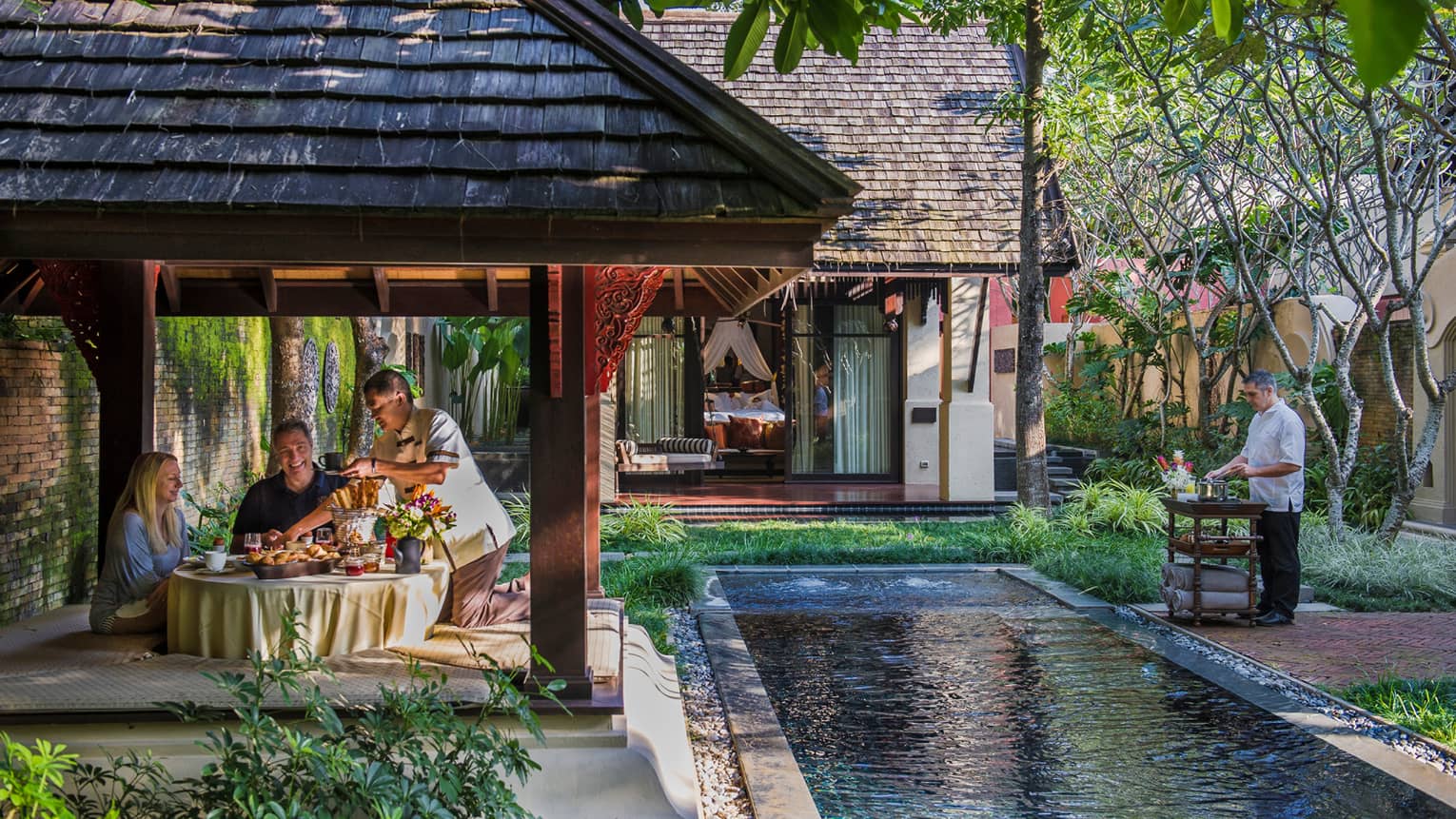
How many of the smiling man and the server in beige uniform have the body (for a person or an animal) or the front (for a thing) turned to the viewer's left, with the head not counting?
1

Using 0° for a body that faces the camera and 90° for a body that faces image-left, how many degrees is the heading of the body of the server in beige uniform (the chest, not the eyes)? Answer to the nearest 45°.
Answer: approximately 90°

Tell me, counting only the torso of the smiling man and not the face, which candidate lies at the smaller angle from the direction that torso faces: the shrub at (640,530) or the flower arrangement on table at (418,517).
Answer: the flower arrangement on table

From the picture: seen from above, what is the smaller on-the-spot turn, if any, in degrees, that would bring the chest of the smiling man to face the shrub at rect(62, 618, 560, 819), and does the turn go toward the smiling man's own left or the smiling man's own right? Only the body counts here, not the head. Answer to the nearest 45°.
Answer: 0° — they already face it

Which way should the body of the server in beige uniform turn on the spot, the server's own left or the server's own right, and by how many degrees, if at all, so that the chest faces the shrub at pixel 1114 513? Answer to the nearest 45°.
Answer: approximately 135° to the server's own right

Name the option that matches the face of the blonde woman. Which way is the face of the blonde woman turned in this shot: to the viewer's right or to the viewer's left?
to the viewer's right

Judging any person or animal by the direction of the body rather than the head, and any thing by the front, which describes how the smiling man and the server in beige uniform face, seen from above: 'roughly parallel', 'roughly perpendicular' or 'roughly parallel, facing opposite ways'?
roughly perpendicular

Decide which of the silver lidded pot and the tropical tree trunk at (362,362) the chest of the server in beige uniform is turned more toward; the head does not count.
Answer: the tropical tree trunk

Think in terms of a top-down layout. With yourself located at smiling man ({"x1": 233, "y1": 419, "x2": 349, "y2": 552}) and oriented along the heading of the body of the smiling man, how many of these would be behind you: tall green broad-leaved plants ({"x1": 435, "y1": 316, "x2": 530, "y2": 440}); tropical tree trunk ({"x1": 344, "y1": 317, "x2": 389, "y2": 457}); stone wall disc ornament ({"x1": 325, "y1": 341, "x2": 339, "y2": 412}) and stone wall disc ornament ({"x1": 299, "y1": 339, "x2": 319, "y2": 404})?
4

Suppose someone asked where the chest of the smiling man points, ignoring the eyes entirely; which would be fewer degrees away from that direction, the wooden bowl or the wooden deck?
the wooden bowl

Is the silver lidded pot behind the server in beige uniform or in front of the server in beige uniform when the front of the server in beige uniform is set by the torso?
behind

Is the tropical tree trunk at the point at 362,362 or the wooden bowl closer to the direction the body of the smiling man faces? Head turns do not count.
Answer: the wooden bowl

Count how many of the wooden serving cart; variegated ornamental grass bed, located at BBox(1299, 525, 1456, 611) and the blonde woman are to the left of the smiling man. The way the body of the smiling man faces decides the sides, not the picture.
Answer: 2
